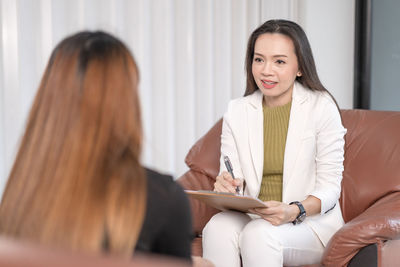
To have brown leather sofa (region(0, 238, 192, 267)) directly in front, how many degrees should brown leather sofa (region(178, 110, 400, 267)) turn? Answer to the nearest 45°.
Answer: approximately 45° to its left

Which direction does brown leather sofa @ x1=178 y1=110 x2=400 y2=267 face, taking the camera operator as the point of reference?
facing the viewer and to the left of the viewer

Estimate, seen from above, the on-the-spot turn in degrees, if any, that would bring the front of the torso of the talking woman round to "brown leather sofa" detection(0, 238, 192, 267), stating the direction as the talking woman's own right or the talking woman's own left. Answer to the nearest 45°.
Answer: approximately 45° to the talking woman's own left

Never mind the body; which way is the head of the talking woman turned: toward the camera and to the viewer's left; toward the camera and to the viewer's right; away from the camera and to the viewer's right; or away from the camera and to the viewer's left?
toward the camera and to the viewer's left
